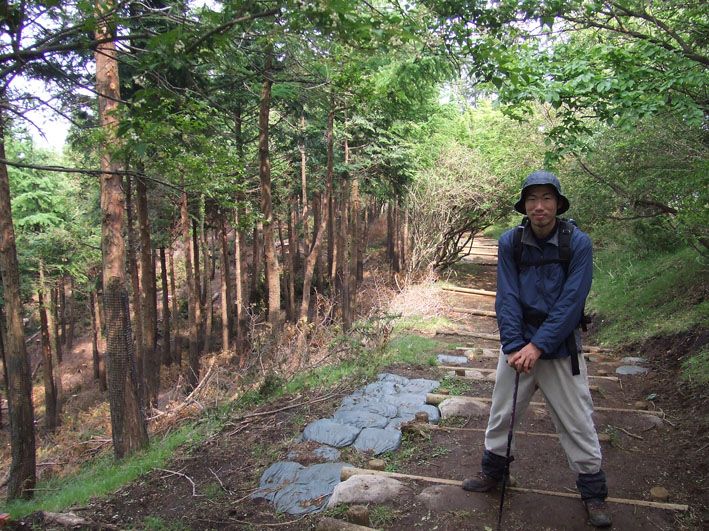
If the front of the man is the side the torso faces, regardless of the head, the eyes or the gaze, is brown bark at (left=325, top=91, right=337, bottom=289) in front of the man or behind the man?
behind

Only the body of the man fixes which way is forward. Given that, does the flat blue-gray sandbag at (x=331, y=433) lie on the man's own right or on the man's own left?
on the man's own right

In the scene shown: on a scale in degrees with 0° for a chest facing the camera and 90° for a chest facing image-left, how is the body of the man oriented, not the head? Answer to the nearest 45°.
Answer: approximately 0°

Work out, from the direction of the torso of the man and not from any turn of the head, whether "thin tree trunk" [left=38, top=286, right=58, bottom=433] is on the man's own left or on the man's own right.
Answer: on the man's own right

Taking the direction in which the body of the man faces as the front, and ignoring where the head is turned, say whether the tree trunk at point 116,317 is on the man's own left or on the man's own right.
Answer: on the man's own right

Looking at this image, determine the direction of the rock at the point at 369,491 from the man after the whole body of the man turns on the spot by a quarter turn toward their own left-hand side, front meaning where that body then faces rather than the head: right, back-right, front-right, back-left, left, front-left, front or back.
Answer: back

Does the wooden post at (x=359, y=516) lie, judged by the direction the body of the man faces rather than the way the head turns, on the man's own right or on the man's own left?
on the man's own right
